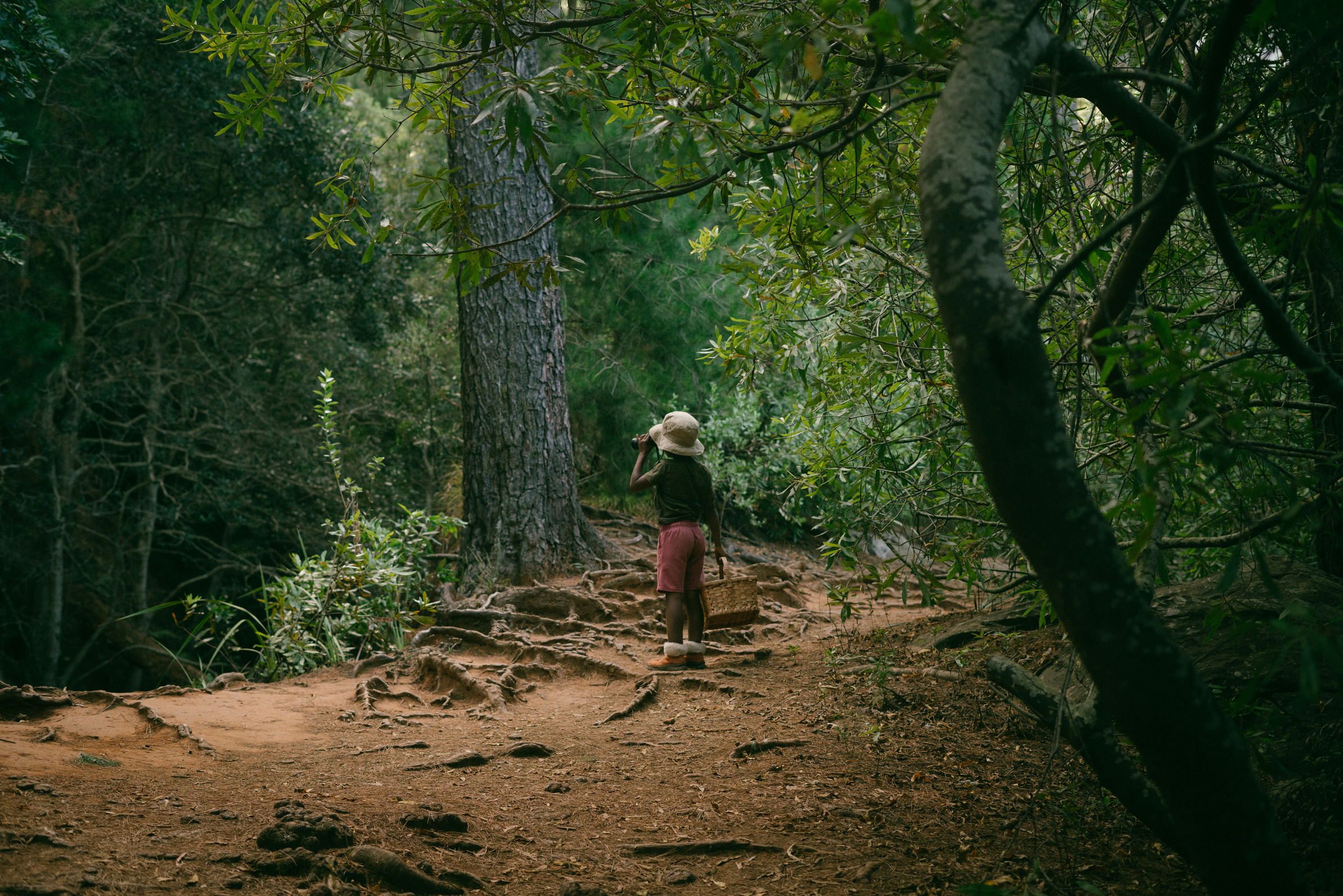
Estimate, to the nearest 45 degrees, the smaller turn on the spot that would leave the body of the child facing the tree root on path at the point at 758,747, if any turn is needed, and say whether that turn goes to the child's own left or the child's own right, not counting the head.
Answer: approximately 135° to the child's own left

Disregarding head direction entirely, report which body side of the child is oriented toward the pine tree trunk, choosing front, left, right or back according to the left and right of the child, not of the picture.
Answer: front

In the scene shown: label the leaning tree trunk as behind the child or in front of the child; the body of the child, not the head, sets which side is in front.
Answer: behind

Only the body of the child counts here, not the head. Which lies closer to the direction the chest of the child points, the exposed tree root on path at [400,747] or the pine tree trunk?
the pine tree trunk

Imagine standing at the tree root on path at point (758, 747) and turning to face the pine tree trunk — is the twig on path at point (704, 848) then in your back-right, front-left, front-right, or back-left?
back-left

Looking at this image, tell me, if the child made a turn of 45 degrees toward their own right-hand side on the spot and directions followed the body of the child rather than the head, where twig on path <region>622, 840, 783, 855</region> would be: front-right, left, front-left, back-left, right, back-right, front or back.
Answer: back

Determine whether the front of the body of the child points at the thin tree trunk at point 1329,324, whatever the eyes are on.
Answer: no

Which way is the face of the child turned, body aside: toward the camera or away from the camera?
away from the camera

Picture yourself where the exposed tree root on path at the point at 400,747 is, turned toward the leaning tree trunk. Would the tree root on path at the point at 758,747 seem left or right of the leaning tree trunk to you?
left

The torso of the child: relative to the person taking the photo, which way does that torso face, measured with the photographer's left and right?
facing away from the viewer and to the left of the viewer

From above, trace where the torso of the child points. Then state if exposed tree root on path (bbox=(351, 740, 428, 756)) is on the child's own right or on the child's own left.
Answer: on the child's own left
